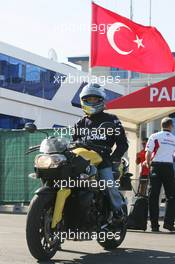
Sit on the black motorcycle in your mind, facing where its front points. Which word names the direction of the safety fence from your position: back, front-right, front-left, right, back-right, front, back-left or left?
back-right

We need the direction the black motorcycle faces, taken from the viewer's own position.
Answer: facing the viewer and to the left of the viewer

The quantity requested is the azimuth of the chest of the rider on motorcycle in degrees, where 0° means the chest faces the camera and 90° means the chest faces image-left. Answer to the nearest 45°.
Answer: approximately 45°

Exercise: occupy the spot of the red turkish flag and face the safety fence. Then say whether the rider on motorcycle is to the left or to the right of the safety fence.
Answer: left

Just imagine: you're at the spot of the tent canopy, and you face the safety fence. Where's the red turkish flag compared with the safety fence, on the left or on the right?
right

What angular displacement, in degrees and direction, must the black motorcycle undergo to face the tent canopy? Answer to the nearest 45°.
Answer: approximately 135° to its right

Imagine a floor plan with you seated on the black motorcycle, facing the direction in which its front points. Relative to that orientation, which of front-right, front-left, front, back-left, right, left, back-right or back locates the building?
back-right
